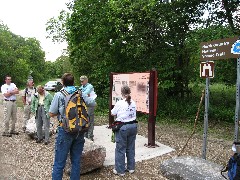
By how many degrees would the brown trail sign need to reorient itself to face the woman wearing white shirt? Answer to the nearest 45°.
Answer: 0° — it already faces them

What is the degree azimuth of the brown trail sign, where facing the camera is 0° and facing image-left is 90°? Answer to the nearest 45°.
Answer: approximately 45°
